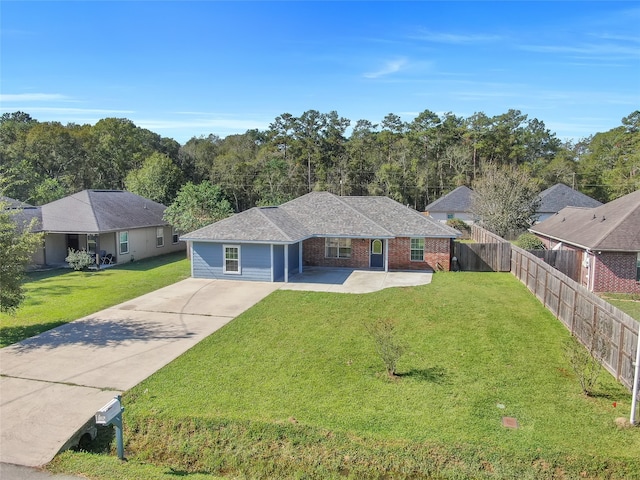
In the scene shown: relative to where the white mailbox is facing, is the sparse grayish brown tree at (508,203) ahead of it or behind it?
behind

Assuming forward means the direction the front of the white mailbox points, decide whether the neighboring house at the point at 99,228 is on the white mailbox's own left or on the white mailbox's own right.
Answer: on the white mailbox's own right

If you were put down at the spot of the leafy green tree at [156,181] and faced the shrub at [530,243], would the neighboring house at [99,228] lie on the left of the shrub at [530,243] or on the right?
right

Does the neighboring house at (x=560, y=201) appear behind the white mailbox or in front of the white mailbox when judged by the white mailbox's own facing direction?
behind

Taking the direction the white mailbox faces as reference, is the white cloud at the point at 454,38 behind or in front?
behind

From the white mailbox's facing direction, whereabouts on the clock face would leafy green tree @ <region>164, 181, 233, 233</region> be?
The leafy green tree is roughly at 5 o'clock from the white mailbox.

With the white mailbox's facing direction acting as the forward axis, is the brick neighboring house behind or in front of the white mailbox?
behind

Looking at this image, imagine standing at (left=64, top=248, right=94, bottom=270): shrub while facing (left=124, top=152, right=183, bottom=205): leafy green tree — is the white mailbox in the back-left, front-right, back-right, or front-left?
back-right

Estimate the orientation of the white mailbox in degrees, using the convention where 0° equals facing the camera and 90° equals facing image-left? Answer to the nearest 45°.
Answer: approximately 45°
